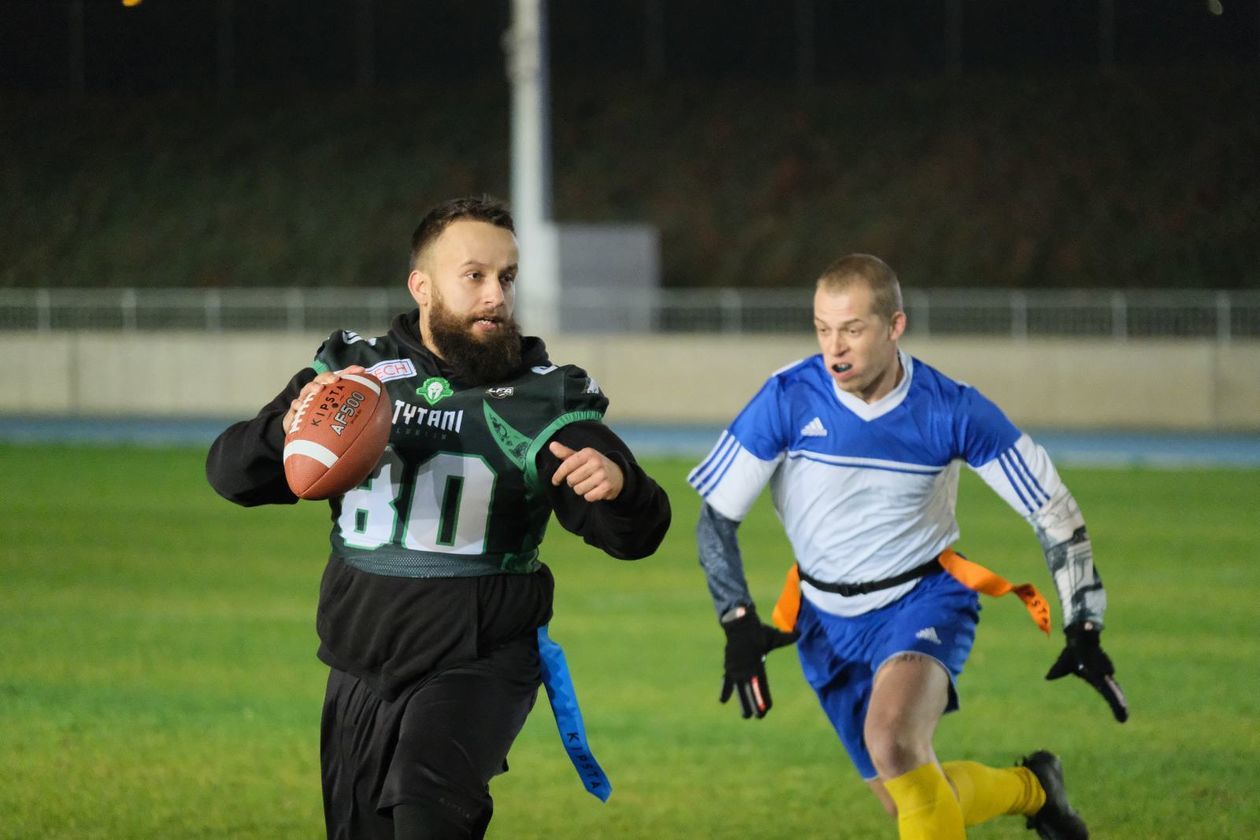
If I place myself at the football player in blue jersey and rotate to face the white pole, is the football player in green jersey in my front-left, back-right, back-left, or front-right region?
back-left

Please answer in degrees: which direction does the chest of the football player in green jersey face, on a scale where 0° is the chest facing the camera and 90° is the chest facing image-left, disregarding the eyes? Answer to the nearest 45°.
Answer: approximately 0°

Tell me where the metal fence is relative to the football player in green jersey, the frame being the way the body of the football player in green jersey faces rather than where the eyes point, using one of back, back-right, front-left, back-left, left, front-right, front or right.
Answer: back

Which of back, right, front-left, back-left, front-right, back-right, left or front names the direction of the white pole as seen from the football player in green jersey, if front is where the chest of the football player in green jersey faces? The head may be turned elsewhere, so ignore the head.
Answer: back

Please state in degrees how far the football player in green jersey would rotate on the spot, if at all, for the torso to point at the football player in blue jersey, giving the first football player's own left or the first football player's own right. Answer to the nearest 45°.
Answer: approximately 135° to the first football player's own left
